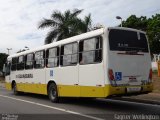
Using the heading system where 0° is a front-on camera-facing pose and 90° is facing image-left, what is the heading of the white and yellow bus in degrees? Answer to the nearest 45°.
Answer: approximately 135°

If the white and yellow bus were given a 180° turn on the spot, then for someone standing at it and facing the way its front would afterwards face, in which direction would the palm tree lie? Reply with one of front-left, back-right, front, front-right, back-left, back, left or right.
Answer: back-left
